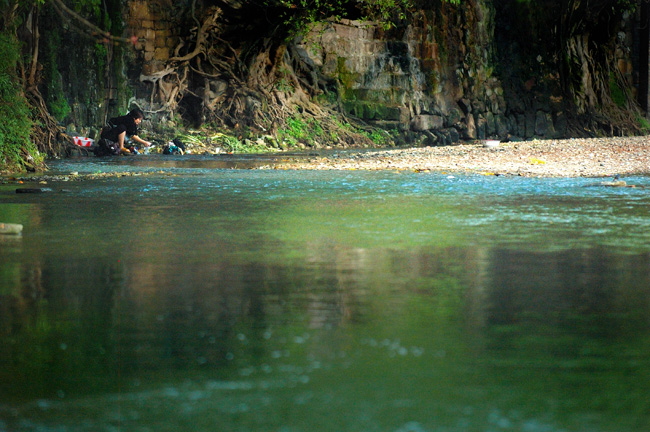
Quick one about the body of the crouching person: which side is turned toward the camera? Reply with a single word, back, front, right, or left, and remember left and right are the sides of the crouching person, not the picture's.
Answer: right

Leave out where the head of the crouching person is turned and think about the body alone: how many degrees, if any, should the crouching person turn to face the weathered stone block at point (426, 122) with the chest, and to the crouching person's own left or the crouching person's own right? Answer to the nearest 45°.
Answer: approximately 45° to the crouching person's own left
